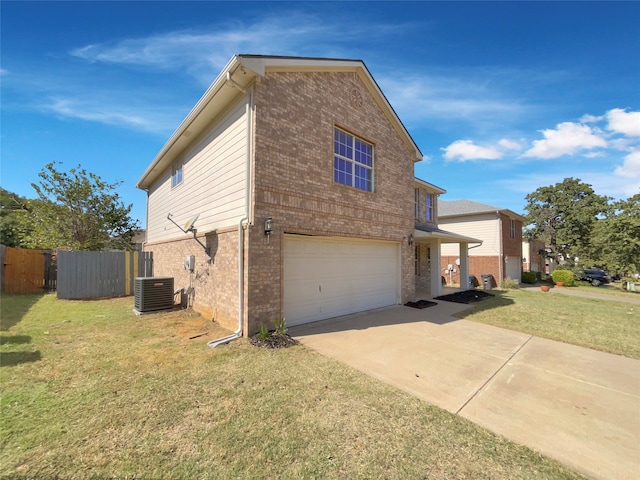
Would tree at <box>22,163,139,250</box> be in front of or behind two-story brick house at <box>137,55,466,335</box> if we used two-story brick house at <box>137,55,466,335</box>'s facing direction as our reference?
behind

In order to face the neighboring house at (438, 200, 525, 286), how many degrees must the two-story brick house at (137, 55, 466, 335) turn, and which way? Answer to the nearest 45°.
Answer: approximately 90° to its left

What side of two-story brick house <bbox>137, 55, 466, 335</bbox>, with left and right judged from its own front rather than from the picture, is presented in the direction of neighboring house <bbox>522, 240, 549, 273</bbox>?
left

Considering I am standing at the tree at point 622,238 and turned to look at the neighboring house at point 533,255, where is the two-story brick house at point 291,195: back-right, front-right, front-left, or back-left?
back-left

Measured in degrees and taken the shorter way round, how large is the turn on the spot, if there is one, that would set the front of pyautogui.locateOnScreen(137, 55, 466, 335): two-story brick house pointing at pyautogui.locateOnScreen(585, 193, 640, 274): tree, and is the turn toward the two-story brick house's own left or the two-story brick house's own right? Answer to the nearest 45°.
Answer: approximately 90° to the two-story brick house's own left

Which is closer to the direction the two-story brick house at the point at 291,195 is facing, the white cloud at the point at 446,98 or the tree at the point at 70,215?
the white cloud

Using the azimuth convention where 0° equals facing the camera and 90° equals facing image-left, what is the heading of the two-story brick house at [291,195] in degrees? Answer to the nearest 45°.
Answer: approximately 315°
